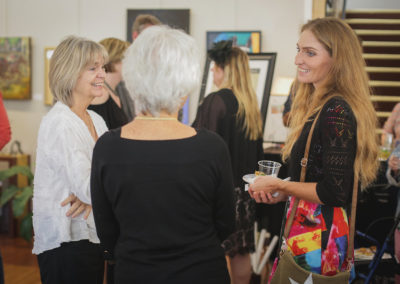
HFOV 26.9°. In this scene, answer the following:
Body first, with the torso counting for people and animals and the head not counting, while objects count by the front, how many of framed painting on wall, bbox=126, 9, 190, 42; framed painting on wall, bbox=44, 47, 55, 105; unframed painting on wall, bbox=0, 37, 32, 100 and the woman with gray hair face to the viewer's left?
0

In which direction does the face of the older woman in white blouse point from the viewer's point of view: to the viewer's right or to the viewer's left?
to the viewer's right

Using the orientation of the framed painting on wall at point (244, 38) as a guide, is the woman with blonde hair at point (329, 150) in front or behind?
in front

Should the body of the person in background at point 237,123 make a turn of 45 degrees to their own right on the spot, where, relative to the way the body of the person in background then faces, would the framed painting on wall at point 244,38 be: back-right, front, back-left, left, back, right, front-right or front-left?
front

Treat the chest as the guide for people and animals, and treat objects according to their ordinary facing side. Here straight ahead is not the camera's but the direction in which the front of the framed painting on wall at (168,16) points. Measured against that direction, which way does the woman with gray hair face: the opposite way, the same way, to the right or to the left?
the opposite way

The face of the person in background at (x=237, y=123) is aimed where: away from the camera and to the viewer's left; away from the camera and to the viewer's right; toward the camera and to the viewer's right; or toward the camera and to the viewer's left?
away from the camera and to the viewer's left

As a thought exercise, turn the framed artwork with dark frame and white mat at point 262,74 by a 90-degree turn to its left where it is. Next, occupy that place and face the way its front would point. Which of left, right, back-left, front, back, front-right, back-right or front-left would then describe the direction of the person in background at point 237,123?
right

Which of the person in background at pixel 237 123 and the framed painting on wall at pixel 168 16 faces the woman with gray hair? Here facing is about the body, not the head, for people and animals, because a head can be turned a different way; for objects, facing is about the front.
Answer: the framed painting on wall

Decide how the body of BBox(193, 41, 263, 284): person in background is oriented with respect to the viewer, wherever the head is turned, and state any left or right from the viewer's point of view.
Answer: facing away from the viewer and to the left of the viewer

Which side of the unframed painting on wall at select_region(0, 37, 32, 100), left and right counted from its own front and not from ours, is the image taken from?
front

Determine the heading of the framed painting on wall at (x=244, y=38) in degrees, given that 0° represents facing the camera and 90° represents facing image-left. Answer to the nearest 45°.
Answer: approximately 0°

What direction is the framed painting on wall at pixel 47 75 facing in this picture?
toward the camera

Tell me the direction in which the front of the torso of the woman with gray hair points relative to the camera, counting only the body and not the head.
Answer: away from the camera

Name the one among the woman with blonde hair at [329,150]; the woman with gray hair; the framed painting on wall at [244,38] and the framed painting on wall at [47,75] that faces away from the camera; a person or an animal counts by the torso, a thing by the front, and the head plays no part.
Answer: the woman with gray hair

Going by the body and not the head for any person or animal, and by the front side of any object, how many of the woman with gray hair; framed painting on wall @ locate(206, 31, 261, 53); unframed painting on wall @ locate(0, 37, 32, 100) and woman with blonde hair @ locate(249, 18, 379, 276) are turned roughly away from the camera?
1

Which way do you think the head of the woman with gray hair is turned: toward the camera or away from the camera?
away from the camera

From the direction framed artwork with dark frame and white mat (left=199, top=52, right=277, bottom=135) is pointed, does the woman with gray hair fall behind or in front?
in front

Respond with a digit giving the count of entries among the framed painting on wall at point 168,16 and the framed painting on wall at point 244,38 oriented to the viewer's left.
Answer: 0
